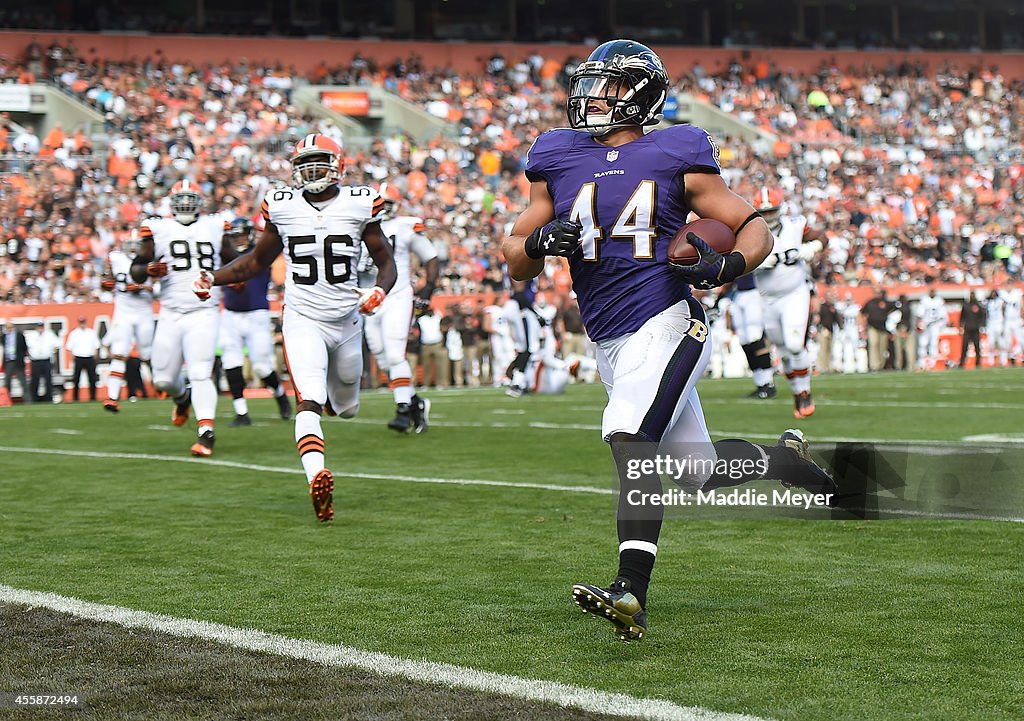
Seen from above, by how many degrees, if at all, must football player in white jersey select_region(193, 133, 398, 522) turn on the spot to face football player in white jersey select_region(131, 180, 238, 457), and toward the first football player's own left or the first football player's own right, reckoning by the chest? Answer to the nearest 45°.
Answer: approximately 180°

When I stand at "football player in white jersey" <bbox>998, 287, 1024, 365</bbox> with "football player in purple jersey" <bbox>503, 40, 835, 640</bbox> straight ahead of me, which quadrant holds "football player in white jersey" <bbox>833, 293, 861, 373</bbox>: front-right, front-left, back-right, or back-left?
front-right

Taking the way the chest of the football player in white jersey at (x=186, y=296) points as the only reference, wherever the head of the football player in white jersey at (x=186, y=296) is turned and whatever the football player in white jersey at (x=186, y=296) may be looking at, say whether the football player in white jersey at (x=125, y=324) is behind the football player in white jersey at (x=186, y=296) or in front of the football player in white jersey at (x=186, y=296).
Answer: behind

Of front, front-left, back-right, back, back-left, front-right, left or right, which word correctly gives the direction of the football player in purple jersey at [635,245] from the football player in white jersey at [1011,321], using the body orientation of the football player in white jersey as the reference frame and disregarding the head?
front

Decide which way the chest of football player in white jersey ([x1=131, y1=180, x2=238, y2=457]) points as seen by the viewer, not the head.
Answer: toward the camera

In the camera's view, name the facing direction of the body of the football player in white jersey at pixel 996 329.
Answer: toward the camera

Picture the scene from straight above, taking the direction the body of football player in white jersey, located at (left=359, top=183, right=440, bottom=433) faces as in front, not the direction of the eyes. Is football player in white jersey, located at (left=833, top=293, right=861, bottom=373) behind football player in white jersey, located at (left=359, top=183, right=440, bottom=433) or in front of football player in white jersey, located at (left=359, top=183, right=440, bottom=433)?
behind

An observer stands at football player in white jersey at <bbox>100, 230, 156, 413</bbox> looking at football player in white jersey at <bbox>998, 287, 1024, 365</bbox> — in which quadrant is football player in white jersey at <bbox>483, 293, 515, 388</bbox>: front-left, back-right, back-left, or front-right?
front-left

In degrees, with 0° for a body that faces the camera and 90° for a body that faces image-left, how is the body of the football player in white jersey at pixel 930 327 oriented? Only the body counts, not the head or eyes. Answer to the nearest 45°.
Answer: approximately 0°

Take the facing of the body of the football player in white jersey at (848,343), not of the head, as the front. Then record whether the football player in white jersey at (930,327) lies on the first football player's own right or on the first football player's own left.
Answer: on the first football player's own left

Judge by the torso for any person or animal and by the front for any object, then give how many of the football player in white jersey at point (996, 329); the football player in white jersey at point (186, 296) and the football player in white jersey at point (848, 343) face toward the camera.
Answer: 3

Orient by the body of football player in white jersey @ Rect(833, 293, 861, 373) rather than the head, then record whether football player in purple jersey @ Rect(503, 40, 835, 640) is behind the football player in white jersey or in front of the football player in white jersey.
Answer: in front

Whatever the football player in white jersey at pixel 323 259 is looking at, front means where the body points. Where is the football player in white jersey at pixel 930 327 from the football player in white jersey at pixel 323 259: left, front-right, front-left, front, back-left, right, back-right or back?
back-left

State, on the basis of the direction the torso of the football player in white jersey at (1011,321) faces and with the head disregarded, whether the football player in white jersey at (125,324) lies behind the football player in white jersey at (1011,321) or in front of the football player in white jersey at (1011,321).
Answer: in front

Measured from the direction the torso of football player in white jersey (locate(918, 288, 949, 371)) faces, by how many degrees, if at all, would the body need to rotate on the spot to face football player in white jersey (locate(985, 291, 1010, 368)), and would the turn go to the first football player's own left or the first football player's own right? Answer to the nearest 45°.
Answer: approximately 135° to the first football player's own left
